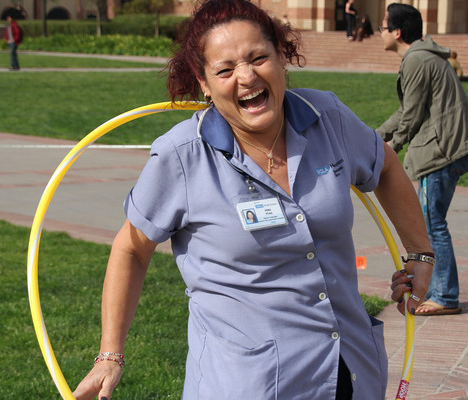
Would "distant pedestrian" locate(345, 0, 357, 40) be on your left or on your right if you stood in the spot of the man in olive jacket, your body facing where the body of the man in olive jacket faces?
on your right

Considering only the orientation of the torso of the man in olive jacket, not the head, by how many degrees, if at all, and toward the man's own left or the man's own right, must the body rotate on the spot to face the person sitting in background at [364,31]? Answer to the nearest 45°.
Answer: approximately 90° to the man's own right

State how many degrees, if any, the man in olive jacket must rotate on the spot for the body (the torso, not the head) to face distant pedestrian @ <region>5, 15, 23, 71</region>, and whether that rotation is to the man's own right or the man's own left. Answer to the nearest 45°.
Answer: approximately 45° to the man's own right

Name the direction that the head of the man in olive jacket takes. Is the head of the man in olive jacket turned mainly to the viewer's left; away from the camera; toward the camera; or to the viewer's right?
to the viewer's left

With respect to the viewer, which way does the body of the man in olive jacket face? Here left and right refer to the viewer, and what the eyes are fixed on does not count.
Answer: facing to the left of the viewer
